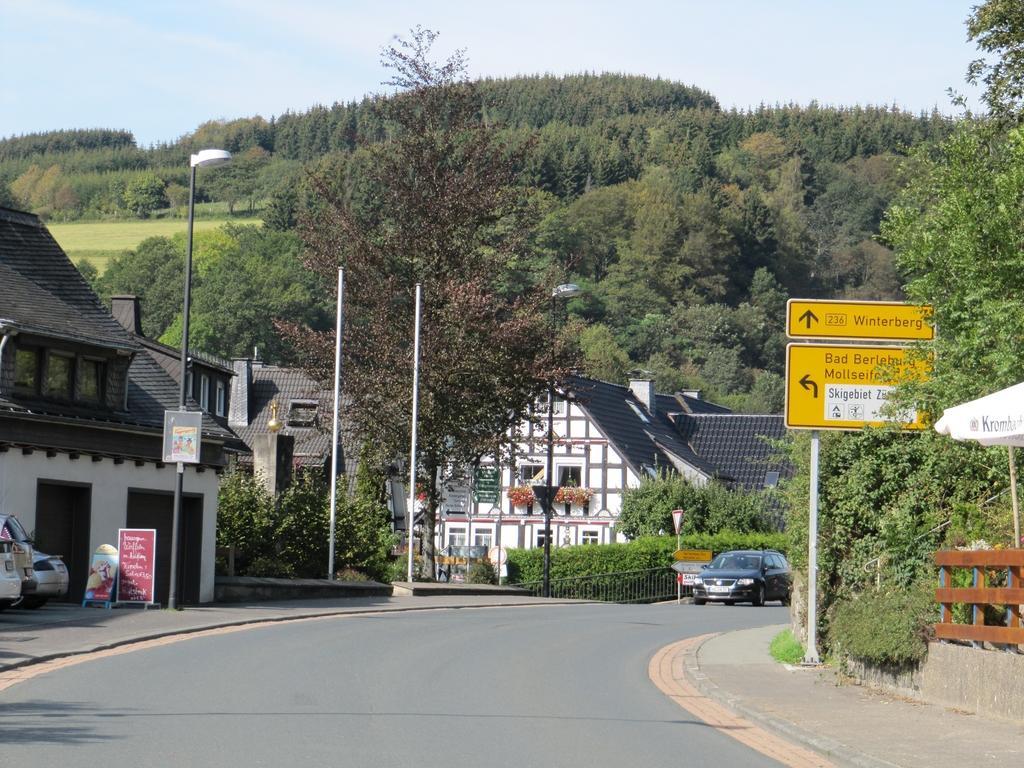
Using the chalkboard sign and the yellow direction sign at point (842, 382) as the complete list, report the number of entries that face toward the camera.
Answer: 2

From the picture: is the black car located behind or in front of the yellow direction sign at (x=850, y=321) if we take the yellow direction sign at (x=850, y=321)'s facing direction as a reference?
behind

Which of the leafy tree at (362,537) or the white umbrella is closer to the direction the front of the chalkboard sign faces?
the white umbrella
